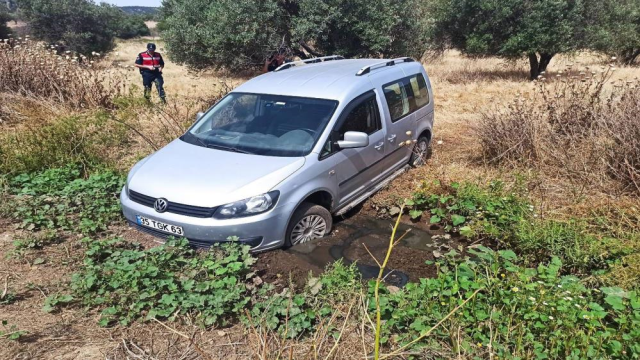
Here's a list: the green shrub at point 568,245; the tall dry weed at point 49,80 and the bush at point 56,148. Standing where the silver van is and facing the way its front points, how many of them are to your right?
2

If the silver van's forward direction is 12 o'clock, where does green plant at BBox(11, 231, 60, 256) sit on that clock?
The green plant is roughly at 1 o'clock from the silver van.

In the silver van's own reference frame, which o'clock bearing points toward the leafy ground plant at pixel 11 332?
The leafy ground plant is roughly at 12 o'clock from the silver van.

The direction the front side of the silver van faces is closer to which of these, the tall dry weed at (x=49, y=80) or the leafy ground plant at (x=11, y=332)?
the leafy ground plant

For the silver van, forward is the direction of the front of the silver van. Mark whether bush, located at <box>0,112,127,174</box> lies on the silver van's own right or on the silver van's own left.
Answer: on the silver van's own right

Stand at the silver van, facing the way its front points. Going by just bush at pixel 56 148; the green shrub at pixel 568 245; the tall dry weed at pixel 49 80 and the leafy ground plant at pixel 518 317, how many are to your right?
2

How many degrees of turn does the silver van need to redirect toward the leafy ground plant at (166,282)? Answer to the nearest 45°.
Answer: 0° — it already faces it

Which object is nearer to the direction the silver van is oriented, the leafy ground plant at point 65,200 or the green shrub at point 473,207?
the leafy ground plant

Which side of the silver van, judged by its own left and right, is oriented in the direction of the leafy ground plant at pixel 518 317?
left

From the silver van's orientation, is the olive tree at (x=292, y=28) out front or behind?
behind

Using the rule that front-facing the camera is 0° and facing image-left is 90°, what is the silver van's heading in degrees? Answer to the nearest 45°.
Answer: approximately 45°

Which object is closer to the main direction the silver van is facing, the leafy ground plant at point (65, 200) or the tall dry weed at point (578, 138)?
the leafy ground plant

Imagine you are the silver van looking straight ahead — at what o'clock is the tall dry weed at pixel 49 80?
The tall dry weed is roughly at 3 o'clock from the silver van.

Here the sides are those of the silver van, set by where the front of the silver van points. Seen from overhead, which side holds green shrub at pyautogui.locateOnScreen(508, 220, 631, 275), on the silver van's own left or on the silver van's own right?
on the silver van's own left

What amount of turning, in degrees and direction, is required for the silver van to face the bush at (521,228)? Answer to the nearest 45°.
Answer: approximately 135° to its left

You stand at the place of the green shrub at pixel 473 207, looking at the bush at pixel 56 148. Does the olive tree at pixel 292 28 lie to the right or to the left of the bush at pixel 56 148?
right
